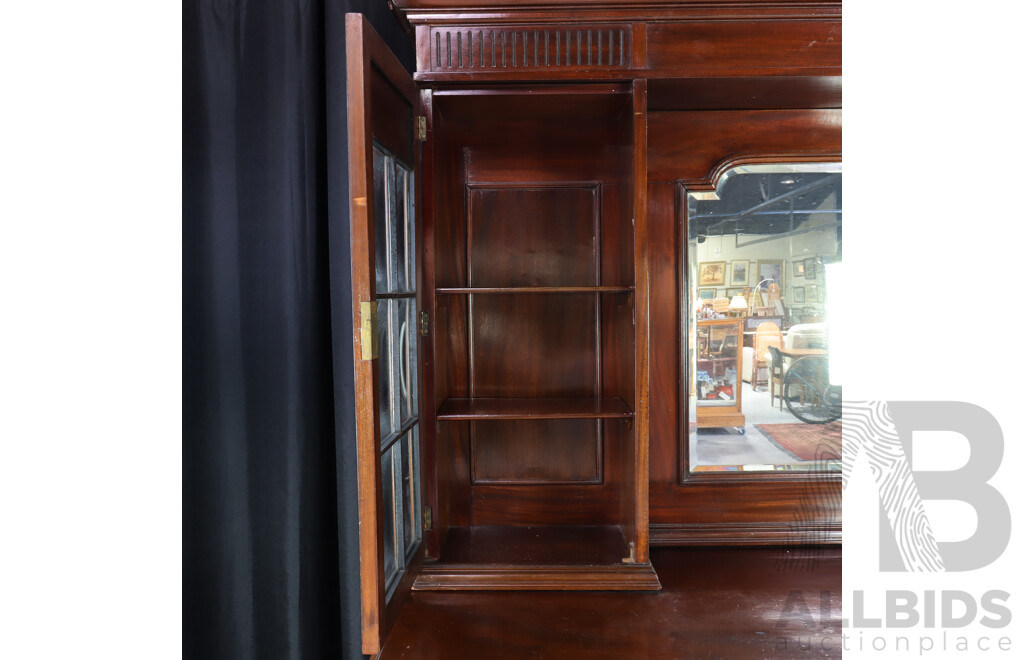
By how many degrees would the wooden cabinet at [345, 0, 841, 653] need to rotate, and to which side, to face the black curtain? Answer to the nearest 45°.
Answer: approximately 90° to its right

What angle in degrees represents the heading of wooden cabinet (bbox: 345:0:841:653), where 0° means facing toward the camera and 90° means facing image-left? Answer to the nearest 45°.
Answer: approximately 0°
